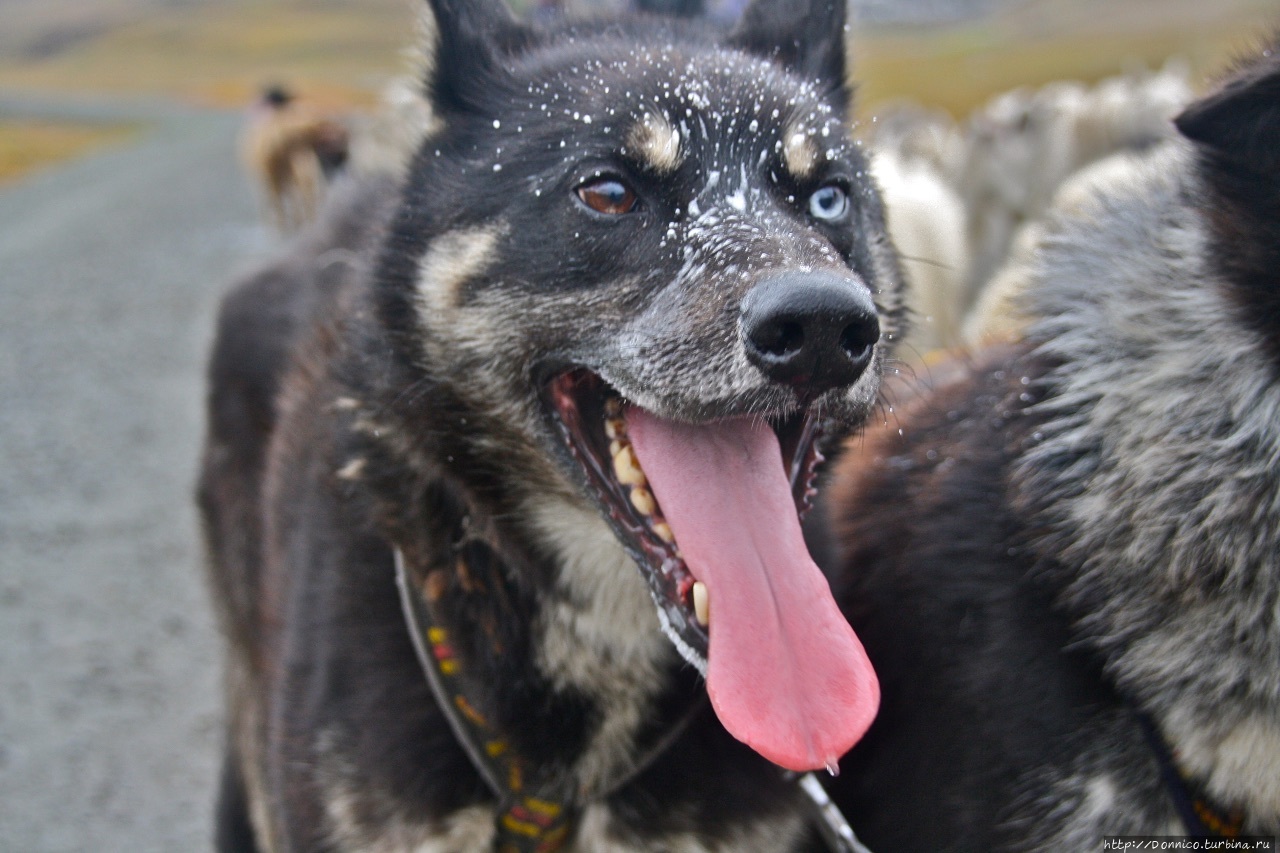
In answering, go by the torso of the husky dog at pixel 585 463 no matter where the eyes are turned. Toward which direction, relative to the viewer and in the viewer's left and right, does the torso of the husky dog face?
facing the viewer and to the right of the viewer
